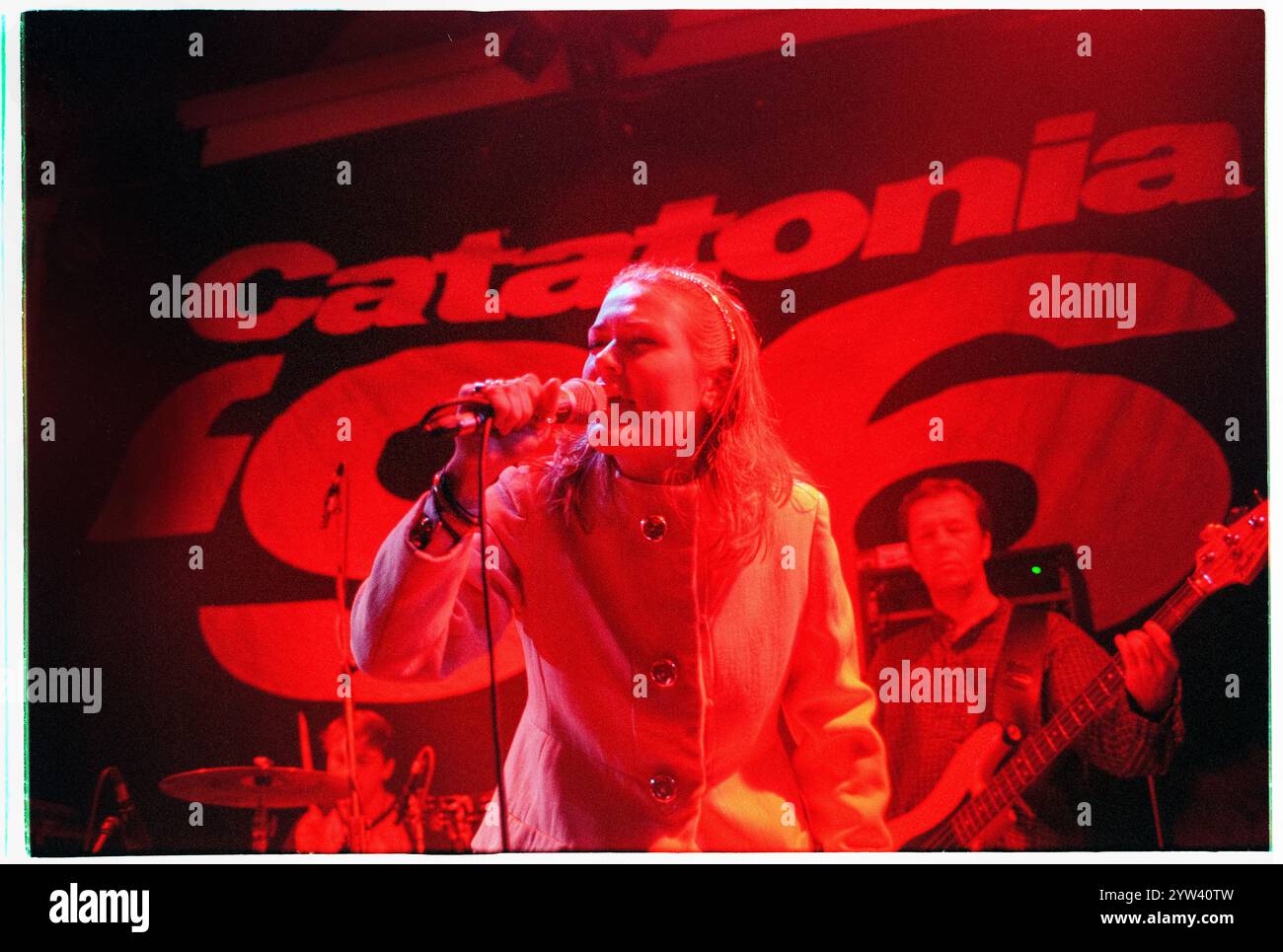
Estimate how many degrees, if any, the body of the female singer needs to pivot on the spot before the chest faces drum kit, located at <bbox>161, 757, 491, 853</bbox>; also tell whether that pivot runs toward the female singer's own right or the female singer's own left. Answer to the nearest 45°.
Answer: approximately 90° to the female singer's own right

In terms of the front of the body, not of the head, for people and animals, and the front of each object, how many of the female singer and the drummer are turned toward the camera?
2

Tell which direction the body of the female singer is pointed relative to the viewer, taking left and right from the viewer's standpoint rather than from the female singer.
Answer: facing the viewer

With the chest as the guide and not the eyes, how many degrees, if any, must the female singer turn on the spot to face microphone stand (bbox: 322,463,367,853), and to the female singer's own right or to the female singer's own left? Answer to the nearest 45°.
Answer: approximately 90° to the female singer's own right

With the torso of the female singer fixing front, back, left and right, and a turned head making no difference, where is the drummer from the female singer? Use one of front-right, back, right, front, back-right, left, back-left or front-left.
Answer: right

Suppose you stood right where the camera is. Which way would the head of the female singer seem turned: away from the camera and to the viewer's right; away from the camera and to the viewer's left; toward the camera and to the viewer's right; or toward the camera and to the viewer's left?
toward the camera and to the viewer's left

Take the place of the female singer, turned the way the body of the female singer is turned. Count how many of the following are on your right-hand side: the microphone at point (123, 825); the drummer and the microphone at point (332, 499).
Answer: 3

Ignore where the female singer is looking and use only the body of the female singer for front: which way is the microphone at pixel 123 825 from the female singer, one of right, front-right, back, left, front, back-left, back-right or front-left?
right
